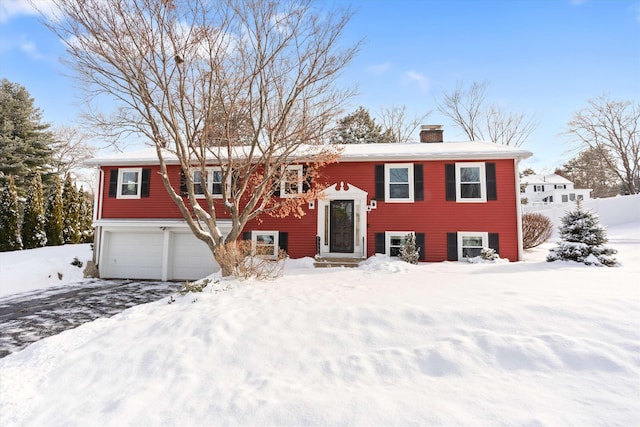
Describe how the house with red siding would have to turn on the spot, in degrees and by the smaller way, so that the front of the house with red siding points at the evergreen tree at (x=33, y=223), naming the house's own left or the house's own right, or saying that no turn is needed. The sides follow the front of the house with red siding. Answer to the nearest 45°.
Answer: approximately 90° to the house's own right

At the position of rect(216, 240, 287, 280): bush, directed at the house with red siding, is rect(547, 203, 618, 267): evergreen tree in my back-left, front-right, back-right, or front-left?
front-right

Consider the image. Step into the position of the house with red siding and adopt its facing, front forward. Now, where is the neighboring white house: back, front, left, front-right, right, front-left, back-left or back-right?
back-left

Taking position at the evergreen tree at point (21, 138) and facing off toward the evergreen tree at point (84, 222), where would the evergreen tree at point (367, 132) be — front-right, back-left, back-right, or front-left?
front-left

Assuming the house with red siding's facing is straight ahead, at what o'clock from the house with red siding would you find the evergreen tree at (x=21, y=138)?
The evergreen tree is roughly at 4 o'clock from the house with red siding.

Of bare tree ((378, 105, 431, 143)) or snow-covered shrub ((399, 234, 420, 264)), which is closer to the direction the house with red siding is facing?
the snow-covered shrub

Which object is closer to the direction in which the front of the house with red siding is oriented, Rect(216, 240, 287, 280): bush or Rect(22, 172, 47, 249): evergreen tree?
the bush

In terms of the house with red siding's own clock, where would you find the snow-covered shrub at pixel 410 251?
The snow-covered shrub is roughly at 10 o'clock from the house with red siding.

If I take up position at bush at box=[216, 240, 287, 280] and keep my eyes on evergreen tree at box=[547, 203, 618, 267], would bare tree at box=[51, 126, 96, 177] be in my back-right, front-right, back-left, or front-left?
back-left

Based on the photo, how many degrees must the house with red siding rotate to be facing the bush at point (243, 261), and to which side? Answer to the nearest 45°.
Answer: approximately 45° to its right

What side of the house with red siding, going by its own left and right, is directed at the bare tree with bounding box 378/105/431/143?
back

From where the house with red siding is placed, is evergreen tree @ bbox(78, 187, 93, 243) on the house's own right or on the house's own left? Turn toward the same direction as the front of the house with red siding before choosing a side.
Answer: on the house's own right

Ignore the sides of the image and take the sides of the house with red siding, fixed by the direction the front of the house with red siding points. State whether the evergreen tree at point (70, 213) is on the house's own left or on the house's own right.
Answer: on the house's own right

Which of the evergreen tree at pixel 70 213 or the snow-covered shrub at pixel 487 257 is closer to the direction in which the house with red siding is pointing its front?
the snow-covered shrub

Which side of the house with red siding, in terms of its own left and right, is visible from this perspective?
front

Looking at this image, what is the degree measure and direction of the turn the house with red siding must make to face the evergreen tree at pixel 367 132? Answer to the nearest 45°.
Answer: approximately 180°
